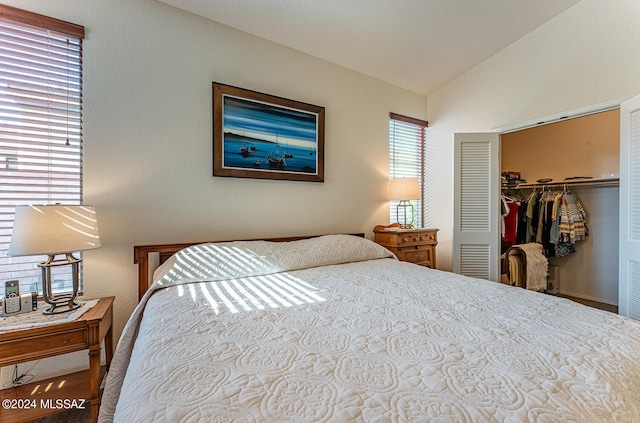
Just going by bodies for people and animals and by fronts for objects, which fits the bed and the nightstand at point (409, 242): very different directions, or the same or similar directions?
same or similar directions

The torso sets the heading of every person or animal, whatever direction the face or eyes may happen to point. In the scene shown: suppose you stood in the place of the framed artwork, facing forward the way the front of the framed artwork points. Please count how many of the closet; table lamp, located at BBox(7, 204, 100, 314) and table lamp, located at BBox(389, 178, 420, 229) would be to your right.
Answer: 1

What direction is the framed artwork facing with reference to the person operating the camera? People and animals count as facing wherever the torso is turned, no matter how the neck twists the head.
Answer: facing the viewer and to the right of the viewer

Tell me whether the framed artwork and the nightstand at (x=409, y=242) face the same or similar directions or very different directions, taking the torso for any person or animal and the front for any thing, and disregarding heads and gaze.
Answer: same or similar directions

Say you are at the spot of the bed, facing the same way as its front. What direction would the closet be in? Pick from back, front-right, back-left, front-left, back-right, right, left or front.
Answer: left

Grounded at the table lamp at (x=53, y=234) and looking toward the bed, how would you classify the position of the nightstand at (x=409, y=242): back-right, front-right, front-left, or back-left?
front-left

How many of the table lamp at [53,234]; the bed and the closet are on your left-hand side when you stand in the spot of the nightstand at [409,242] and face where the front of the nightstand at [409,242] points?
1

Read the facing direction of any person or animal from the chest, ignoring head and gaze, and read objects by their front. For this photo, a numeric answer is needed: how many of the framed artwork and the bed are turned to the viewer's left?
0

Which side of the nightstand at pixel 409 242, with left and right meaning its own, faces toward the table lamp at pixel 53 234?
right

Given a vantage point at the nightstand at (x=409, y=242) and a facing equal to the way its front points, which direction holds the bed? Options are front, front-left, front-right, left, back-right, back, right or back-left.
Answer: front-right

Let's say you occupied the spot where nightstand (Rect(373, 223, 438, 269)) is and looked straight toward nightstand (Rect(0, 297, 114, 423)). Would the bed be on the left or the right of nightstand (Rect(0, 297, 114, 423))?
left

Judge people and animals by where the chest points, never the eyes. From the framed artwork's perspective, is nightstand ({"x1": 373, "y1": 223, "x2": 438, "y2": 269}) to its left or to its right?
on its left

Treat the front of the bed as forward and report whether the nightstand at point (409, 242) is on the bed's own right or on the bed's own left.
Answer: on the bed's own left

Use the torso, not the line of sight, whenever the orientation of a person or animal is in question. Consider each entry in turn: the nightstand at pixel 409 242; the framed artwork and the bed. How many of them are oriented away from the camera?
0

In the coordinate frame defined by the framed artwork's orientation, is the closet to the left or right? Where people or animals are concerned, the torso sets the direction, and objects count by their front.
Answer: on its left

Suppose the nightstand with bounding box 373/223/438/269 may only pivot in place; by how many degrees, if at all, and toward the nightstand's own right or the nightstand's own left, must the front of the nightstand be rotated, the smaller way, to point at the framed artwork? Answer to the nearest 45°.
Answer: approximately 90° to the nightstand's own right
